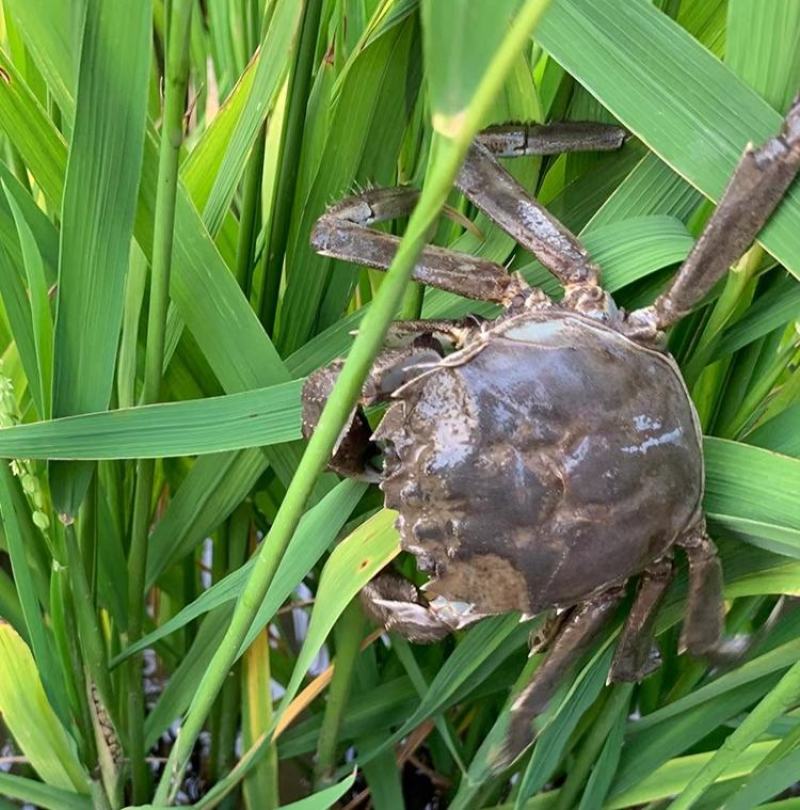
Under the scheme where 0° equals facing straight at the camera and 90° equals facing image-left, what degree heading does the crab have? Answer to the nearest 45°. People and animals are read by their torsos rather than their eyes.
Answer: approximately 90°
